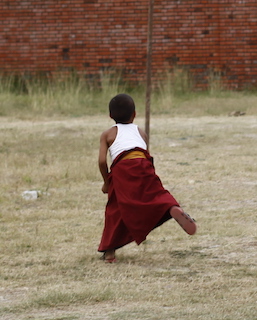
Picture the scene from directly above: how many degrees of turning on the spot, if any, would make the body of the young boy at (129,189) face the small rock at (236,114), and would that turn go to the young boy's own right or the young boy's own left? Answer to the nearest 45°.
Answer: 0° — they already face it

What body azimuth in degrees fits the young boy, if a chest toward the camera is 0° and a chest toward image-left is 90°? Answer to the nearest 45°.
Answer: approximately 180°
